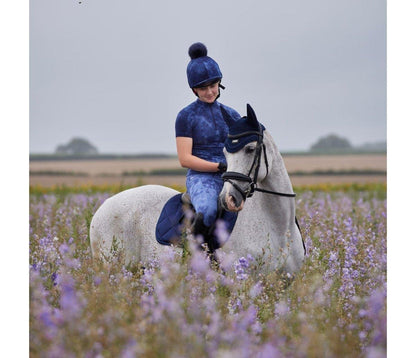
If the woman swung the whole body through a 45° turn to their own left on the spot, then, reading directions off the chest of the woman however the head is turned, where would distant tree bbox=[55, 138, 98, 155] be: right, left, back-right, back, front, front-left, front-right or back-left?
back-left

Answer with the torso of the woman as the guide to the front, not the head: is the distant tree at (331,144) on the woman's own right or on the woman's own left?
on the woman's own left

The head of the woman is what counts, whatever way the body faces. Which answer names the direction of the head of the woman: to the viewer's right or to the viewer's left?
to the viewer's right

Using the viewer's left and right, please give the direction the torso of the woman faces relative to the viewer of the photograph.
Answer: facing the viewer and to the right of the viewer
